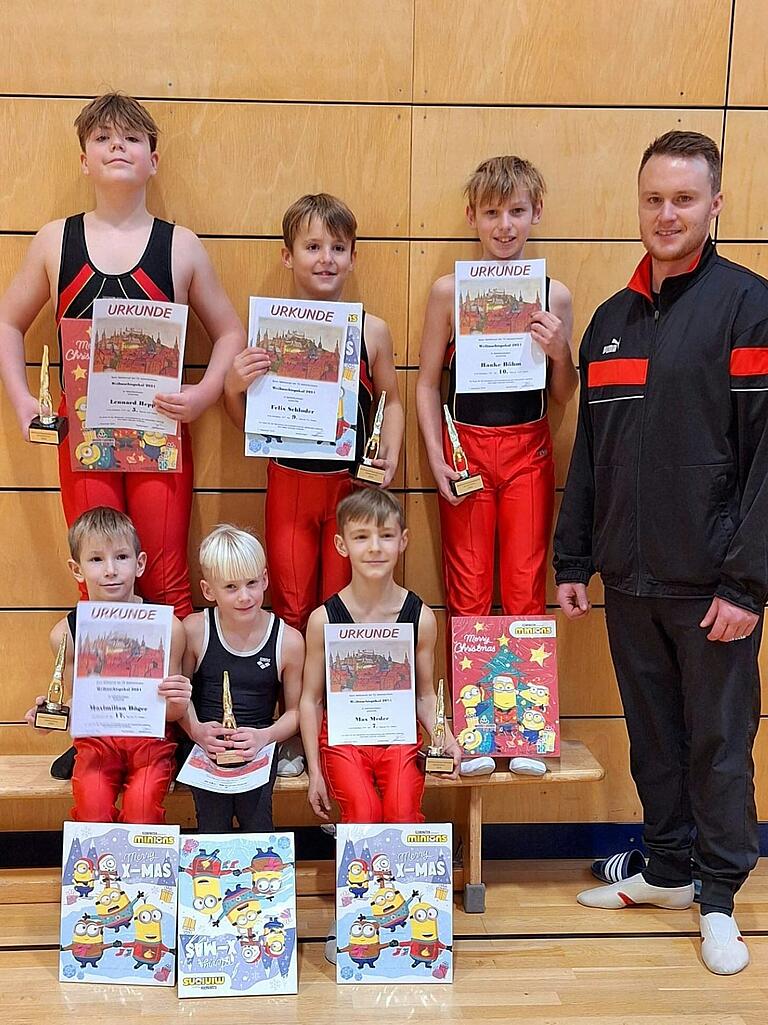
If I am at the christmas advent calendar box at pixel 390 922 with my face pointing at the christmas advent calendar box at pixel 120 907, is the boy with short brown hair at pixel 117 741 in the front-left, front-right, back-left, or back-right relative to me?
front-right

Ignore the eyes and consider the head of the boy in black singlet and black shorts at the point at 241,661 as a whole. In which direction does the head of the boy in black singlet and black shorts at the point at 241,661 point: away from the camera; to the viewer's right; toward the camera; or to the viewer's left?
toward the camera

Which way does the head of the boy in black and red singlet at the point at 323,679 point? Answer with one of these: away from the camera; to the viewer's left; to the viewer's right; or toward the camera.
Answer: toward the camera

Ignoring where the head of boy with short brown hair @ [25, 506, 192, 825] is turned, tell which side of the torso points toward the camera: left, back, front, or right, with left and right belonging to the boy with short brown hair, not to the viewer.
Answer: front

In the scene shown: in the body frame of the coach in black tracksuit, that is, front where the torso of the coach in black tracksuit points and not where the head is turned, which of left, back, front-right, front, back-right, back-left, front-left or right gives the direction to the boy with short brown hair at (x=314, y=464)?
front-right

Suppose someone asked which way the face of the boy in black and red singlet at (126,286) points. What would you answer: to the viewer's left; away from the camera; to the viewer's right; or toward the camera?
toward the camera

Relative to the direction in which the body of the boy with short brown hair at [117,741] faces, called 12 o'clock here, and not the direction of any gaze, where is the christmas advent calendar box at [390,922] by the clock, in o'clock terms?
The christmas advent calendar box is roughly at 10 o'clock from the boy with short brown hair.

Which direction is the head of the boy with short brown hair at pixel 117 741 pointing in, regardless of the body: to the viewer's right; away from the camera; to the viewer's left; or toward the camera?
toward the camera

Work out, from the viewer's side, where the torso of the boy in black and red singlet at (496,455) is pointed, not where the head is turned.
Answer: toward the camera

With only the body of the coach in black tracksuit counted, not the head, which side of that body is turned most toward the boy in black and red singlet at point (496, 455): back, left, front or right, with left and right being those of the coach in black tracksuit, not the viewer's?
right

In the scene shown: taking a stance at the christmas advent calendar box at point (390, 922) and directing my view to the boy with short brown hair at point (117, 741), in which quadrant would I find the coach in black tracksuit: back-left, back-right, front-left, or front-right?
back-right

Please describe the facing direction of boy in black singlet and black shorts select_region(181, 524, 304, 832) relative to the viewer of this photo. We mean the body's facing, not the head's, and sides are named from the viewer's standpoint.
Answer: facing the viewer

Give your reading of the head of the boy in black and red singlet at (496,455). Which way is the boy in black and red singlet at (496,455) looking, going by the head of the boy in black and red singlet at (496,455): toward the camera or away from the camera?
toward the camera

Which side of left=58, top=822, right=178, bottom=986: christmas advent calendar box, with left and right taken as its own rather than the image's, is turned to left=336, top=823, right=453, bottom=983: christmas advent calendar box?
left

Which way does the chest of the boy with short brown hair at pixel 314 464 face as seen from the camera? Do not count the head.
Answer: toward the camera
